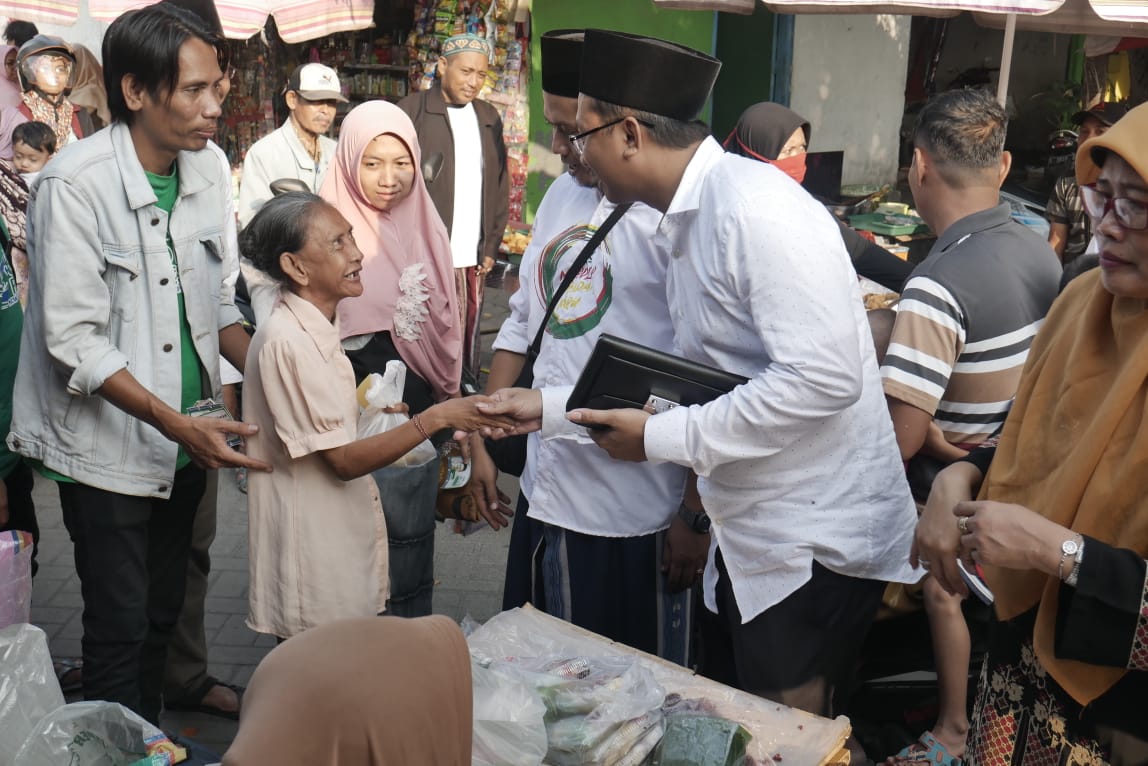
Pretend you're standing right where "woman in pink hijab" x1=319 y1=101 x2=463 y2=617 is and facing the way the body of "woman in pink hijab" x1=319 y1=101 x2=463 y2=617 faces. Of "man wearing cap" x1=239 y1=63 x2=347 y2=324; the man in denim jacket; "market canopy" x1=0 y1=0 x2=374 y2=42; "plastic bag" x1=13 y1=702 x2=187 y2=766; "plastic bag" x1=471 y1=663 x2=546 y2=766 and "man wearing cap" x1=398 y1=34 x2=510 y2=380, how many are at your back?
3

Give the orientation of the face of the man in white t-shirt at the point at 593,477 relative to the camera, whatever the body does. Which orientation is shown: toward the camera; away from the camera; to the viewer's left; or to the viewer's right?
to the viewer's left

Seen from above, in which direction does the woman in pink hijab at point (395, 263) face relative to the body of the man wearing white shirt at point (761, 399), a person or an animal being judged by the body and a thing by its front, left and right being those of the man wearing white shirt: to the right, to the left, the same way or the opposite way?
to the left

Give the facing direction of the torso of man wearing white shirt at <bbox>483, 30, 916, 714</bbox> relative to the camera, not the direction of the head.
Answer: to the viewer's left

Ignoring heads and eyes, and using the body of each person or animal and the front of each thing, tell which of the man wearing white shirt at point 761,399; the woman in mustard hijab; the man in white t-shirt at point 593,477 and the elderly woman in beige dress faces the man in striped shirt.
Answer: the elderly woman in beige dress

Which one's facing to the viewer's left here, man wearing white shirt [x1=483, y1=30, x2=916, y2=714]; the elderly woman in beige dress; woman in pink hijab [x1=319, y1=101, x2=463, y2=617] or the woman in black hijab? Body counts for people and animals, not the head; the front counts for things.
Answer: the man wearing white shirt

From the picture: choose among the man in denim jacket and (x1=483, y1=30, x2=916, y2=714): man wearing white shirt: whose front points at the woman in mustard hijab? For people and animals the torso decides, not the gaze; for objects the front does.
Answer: the man in denim jacket

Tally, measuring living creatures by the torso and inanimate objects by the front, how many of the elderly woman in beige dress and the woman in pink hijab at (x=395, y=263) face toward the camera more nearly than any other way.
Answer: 1

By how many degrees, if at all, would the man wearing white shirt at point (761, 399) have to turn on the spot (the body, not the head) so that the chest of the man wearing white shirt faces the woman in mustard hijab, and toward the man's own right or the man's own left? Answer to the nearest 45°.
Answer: approximately 135° to the man's own left

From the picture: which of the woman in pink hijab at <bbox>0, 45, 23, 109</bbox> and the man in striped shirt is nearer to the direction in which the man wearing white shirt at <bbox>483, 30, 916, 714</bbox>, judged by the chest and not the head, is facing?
the woman in pink hijab

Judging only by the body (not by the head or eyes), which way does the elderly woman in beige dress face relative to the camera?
to the viewer's right

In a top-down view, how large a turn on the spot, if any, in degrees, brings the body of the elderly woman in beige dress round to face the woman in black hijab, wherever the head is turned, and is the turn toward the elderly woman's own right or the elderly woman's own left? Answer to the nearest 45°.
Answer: approximately 45° to the elderly woman's own left

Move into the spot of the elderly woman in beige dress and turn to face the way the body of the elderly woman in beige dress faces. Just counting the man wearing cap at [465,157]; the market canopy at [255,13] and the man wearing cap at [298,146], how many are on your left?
3

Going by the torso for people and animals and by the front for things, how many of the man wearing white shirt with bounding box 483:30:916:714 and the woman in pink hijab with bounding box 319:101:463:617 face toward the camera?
1
